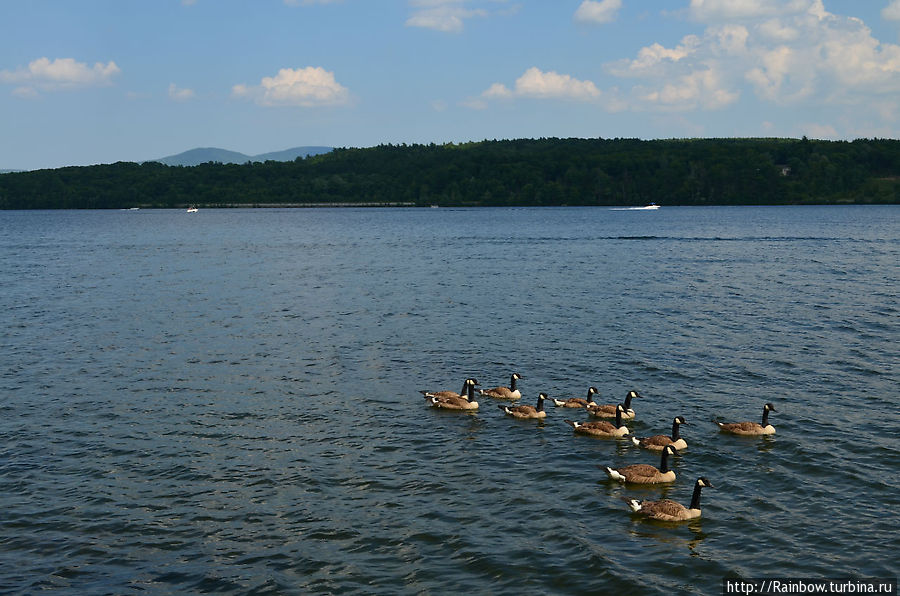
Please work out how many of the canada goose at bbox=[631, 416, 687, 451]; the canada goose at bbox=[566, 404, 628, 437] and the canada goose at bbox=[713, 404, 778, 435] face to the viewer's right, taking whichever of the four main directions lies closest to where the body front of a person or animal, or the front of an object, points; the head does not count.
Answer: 3

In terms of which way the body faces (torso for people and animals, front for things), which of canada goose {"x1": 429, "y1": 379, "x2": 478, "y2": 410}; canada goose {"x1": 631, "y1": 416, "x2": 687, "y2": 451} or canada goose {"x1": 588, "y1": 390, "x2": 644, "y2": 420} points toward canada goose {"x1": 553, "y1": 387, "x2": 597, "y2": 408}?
canada goose {"x1": 429, "y1": 379, "x2": 478, "y2": 410}

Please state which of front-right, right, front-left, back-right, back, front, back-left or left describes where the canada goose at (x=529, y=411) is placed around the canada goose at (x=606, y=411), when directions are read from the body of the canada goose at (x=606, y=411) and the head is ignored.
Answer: back

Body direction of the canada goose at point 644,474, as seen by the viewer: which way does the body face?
to the viewer's right

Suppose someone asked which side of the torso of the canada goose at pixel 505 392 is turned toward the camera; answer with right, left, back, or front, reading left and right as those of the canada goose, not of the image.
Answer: right

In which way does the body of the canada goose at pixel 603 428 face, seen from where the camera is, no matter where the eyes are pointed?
to the viewer's right

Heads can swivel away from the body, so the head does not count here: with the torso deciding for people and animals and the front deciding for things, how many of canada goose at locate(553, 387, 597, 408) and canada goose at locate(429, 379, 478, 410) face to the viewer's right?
2

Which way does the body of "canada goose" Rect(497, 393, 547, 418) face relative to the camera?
to the viewer's right

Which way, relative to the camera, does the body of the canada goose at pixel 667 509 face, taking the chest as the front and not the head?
to the viewer's right

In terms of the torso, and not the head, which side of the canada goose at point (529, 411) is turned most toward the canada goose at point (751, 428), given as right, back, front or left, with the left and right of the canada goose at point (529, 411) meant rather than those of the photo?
front

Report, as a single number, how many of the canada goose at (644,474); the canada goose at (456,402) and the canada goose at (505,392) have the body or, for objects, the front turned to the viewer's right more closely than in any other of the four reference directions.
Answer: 3

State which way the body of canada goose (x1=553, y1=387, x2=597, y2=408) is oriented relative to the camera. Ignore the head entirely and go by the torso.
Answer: to the viewer's right
